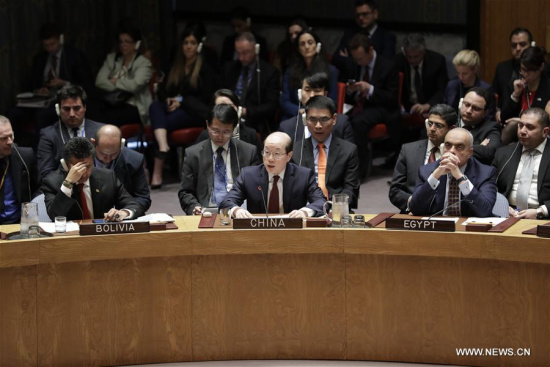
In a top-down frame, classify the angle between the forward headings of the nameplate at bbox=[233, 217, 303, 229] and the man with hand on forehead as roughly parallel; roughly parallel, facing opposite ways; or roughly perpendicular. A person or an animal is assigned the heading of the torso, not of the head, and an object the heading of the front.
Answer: roughly parallel

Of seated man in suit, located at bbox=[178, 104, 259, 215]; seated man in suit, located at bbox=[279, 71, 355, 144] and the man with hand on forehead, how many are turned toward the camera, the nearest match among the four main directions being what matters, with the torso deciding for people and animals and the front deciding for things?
3

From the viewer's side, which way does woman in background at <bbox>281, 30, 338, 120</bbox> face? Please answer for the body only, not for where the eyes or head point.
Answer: toward the camera

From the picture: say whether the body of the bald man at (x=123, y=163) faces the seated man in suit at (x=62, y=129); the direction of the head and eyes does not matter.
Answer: no

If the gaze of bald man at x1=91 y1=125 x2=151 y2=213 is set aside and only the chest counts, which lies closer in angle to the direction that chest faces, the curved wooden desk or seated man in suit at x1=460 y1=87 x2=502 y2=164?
the curved wooden desk

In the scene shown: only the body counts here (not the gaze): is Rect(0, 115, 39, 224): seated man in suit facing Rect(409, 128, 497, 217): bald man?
no

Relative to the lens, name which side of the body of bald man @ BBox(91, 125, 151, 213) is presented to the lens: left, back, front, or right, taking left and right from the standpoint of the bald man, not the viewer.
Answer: front

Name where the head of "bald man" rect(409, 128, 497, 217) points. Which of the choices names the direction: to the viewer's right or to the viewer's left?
to the viewer's left

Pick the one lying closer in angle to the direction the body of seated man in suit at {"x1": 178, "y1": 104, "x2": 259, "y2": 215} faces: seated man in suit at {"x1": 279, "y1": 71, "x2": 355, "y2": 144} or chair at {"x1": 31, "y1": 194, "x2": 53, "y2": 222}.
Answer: the chair

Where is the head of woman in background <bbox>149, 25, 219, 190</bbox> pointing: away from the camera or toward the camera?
toward the camera

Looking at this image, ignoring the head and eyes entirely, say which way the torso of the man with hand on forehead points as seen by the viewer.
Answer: toward the camera

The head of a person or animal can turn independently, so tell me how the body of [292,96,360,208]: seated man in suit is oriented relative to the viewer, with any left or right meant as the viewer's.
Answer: facing the viewer

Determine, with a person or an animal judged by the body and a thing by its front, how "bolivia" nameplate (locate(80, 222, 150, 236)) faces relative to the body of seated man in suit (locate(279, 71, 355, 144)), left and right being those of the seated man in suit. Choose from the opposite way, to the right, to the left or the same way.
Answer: the same way

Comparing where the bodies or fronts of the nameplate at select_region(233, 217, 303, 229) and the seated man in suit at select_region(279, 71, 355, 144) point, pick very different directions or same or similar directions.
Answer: same or similar directions
